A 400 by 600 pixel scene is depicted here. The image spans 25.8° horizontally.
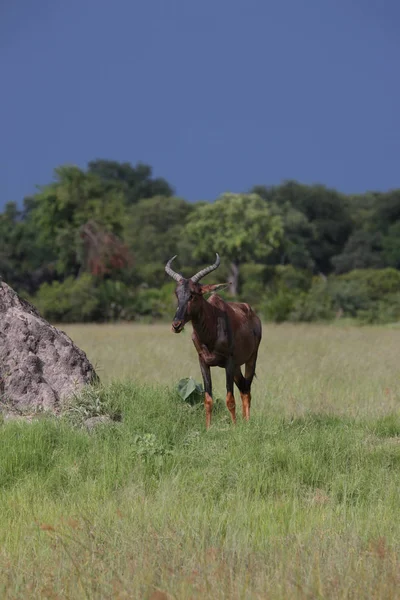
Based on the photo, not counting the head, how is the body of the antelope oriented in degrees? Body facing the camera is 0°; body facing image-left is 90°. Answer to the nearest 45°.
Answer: approximately 45°

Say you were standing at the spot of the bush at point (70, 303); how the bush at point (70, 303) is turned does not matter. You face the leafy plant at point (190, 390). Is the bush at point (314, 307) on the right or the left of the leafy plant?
left

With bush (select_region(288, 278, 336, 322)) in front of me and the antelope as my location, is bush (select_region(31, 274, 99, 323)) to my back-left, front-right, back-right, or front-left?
front-left

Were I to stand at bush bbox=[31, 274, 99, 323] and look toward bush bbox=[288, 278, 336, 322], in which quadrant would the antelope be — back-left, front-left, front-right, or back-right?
front-right

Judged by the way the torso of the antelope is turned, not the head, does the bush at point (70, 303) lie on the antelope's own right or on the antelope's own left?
on the antelope's own right

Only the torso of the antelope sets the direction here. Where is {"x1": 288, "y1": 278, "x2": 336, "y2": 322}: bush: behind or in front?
behind
